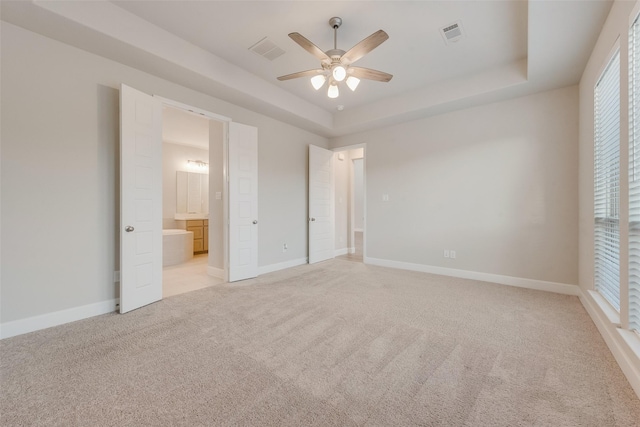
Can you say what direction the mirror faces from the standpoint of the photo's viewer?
facing the viewer and to the right of the viewer

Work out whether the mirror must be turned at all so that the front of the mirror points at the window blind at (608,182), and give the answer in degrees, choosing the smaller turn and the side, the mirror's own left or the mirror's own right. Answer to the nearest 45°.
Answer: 0° — it already faces it

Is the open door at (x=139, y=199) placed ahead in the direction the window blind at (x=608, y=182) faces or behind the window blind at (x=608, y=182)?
ahead

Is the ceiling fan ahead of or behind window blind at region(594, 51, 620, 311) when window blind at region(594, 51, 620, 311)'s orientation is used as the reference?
ahead

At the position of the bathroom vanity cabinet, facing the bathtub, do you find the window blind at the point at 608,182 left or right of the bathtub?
left

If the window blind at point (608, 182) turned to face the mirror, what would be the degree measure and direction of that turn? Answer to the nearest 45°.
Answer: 0° — it already faces it

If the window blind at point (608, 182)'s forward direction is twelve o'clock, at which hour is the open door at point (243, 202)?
The open door is roughly at 11 o'clock from the window blind.

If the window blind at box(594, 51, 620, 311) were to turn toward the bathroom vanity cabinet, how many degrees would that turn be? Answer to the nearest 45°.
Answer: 0° — it already faces it

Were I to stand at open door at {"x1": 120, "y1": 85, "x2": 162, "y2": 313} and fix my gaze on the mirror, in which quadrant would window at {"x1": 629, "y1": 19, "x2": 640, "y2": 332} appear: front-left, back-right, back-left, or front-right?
back-right

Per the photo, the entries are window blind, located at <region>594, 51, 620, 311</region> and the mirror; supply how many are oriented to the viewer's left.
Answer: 1

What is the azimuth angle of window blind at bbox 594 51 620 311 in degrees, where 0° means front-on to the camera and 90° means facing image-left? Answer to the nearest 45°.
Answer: approximately 90°
